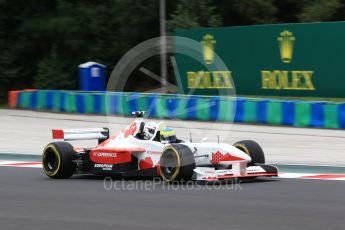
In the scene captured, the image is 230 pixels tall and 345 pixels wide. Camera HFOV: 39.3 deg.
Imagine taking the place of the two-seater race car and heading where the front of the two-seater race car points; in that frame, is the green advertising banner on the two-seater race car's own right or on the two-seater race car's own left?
on the two-seater race car's own left

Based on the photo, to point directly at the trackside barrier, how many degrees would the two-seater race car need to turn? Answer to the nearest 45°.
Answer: approximately 135° to its left

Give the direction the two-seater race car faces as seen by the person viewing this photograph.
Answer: facing the viewer and to the right of the viewer
